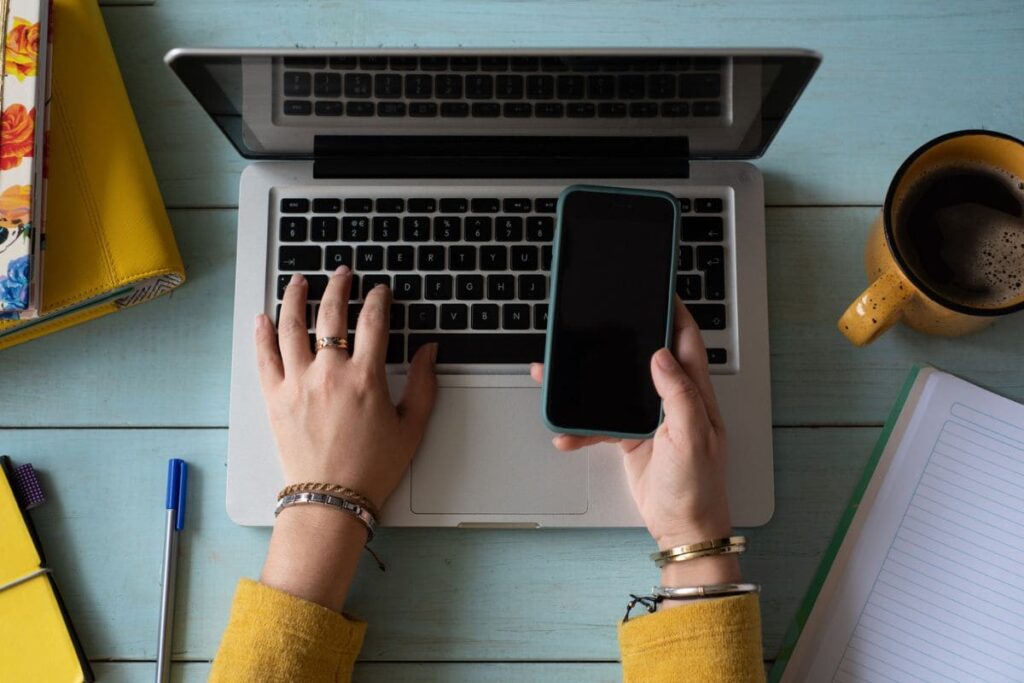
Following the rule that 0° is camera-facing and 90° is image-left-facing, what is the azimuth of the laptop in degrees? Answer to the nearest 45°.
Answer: approximately 0°
